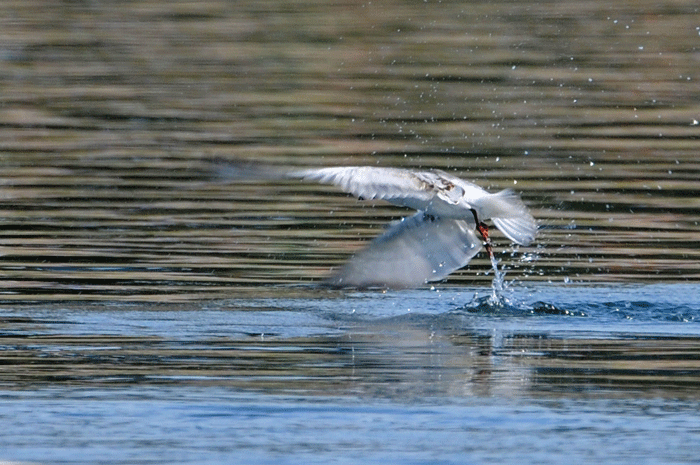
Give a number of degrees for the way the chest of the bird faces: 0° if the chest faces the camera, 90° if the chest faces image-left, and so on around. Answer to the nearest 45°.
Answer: approximately 90°
